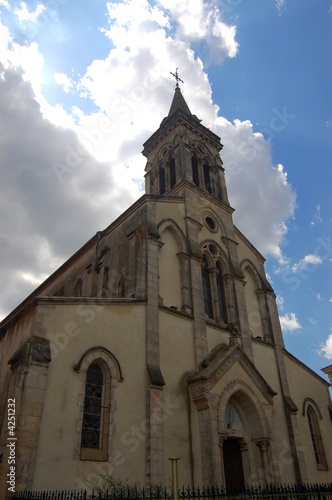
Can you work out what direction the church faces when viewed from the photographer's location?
facing the viewer and to the right of the viewer
